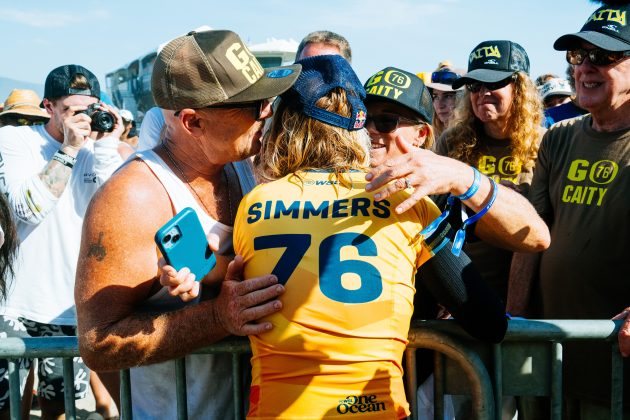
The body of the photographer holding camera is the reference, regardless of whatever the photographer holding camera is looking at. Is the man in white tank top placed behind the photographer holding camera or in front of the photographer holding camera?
in front

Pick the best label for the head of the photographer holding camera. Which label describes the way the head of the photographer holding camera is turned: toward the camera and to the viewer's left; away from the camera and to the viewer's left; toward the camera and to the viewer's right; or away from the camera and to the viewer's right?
toward the camera and to the viewer's right

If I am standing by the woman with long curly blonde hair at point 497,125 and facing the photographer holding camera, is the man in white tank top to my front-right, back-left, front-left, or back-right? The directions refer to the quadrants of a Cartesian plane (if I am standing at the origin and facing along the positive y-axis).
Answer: front-left

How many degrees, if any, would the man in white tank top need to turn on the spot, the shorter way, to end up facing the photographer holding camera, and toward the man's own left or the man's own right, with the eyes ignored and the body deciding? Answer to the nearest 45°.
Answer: approximately 135° to the man's own left

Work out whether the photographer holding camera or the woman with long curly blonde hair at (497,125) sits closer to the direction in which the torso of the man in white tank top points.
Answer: the woman with long curly blonde hair

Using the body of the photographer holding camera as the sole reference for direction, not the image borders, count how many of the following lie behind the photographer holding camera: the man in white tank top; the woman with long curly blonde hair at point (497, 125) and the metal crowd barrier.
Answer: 0

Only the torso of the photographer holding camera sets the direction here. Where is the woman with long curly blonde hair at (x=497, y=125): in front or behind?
in front

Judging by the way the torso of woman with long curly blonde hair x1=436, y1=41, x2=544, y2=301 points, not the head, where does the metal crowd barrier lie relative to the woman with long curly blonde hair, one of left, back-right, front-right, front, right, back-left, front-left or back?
front

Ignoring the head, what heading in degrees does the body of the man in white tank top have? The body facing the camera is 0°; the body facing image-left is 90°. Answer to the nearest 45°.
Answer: approximately 315°

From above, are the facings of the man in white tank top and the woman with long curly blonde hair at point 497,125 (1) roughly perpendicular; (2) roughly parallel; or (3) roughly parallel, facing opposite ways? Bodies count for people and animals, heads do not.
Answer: roughly perpendicular

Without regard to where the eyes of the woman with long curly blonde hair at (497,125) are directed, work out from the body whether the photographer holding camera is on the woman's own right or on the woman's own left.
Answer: on the woman's own right

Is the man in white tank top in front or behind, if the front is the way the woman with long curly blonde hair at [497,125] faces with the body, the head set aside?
in front

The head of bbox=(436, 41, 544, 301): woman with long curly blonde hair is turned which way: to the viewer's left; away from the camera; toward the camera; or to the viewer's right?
toward the camera

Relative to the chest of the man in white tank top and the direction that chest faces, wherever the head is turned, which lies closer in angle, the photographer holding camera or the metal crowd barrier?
the metal crowd barrier

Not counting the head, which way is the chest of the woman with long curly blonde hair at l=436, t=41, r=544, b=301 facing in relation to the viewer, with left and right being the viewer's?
facing the viewer
